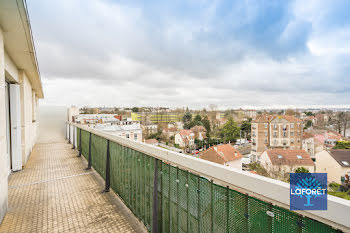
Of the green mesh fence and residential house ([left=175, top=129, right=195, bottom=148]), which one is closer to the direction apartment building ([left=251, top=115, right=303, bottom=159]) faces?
the green mesh fence

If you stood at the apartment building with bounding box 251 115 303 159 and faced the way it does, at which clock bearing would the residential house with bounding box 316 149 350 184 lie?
The residential house is roughly at 11 o'clock from the apartment building.

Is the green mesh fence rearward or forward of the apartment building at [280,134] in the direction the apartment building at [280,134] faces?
forward

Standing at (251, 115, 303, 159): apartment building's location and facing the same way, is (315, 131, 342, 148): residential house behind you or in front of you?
behind

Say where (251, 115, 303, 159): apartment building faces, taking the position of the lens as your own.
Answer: facing the viewer

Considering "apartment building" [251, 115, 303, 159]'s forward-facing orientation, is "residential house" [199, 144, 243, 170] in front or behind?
in front

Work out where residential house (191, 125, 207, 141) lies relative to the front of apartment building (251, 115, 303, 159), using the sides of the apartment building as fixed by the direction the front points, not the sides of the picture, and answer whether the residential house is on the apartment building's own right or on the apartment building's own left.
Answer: on the apartment building's own right

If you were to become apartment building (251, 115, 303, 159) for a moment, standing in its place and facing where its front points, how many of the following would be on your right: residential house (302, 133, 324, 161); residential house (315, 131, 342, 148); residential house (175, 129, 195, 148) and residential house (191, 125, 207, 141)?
2

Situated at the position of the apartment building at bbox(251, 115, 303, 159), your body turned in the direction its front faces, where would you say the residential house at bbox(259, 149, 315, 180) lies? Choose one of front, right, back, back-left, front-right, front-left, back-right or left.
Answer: front

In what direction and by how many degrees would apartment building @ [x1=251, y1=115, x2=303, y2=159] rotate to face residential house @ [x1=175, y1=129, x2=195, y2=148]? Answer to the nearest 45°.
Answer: approximately 90° to its right
